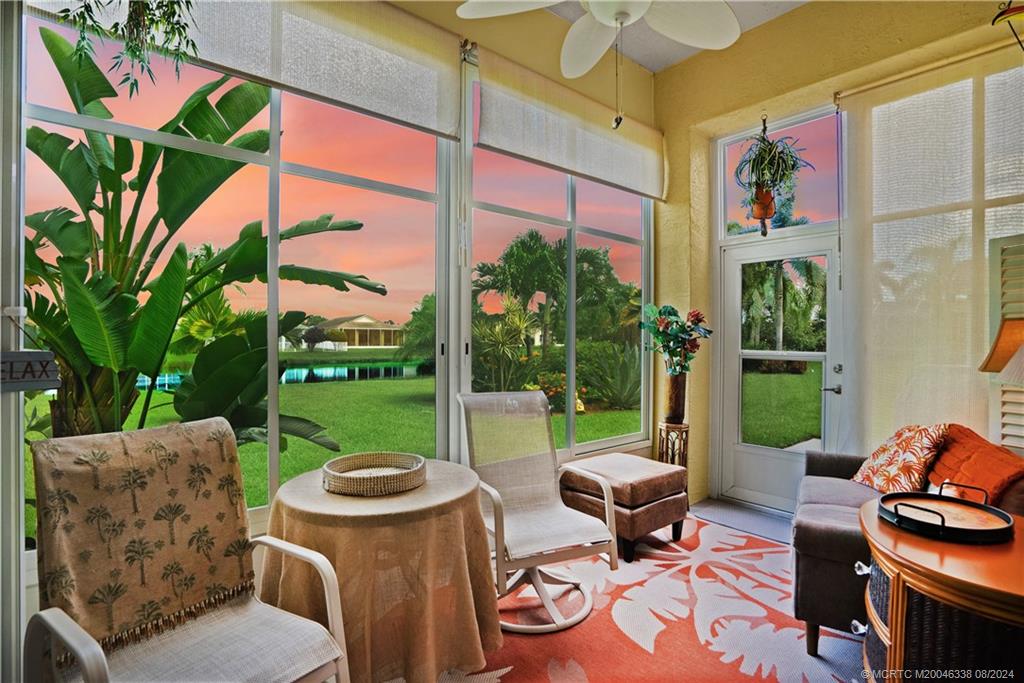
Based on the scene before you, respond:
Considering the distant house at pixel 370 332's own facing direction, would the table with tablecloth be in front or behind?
in front

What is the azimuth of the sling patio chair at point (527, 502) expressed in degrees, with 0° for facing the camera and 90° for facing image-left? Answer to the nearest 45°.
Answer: approximately 315°

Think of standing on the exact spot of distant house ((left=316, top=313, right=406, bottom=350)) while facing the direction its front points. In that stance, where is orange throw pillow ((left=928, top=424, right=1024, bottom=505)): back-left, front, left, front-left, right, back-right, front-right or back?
front-left

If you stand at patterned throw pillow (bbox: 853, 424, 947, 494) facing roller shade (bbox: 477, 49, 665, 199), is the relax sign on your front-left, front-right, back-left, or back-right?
front-left

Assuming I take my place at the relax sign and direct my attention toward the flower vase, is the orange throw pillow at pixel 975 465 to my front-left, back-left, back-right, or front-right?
front-right

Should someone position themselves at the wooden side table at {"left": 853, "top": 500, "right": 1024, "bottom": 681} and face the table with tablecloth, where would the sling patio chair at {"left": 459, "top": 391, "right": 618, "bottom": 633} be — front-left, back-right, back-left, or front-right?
front-right

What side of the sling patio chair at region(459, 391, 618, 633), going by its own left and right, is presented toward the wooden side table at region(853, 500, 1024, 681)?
front

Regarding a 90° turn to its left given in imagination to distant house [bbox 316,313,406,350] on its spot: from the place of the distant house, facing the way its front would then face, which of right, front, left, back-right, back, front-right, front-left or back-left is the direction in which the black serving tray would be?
front-right

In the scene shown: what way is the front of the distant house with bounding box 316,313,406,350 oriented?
toward the camera

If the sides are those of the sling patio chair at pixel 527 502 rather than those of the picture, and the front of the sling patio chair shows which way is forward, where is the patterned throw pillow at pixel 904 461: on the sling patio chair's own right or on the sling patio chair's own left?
on the sling patio chair's own left

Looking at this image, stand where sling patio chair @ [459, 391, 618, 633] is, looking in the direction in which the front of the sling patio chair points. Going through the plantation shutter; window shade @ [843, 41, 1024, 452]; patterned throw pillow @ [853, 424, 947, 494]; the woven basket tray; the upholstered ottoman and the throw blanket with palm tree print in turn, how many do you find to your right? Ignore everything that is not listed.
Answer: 2

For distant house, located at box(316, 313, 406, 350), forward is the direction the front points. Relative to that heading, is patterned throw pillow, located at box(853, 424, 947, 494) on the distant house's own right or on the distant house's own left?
on the distant house's own left

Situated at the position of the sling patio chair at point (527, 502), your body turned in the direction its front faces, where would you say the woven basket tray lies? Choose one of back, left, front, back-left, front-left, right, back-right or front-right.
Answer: right

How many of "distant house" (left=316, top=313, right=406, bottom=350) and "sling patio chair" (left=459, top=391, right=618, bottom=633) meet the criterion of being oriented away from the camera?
0

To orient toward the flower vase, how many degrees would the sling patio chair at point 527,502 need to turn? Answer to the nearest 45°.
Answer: approximately 90° to its left

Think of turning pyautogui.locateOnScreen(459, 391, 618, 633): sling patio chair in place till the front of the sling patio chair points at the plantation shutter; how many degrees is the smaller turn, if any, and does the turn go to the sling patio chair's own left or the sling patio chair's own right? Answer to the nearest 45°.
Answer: approximately 45° to the sling patio chair's own left
